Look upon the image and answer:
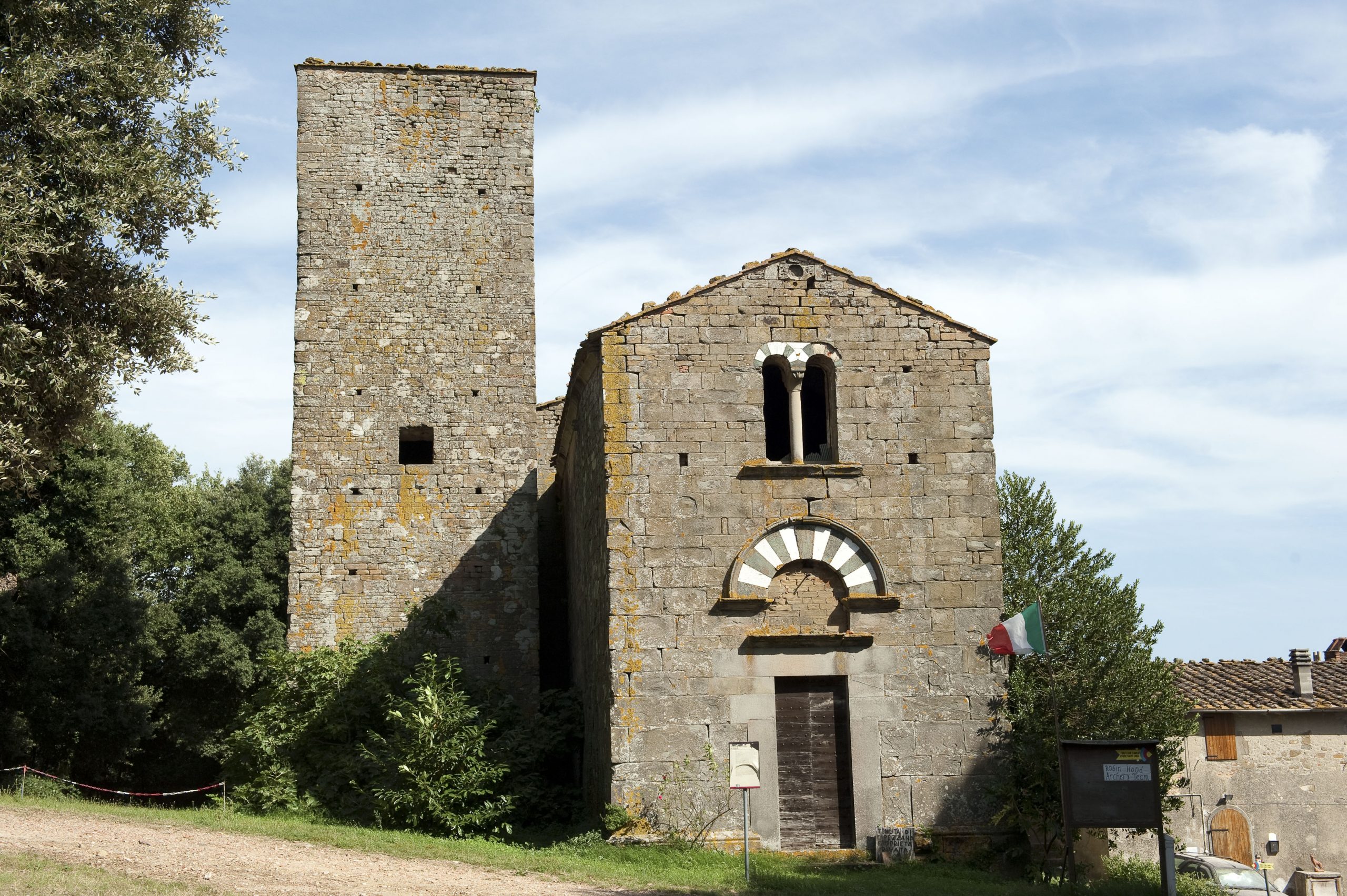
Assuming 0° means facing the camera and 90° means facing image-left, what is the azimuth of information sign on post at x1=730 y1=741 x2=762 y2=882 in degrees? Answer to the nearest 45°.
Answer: approximately 0°

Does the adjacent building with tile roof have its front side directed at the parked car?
yes

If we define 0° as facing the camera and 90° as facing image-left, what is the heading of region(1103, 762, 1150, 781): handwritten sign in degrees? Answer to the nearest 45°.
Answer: approximately 0°

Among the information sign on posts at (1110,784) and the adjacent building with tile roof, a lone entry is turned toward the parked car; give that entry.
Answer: the adjacent building with tile roof

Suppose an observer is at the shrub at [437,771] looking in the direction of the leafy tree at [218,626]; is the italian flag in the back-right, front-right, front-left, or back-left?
back-right

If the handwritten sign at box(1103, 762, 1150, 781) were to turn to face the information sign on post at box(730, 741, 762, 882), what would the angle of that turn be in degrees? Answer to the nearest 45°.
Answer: approximately 90° to its right

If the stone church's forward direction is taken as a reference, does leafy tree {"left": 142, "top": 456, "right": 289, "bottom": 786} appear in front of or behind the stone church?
behind

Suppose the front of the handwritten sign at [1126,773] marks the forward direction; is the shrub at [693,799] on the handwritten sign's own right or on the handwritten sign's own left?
on the handwritten sign's own right
